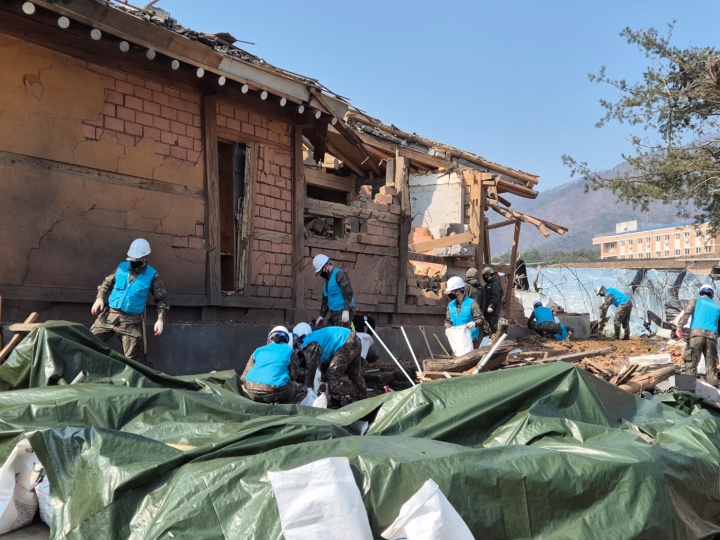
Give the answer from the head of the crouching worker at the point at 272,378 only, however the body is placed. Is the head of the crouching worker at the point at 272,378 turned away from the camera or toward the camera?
away from the camera

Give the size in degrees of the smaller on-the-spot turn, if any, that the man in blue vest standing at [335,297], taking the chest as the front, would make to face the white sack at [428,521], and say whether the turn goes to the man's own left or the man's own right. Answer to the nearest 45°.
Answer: approximately 45° to the man's own left

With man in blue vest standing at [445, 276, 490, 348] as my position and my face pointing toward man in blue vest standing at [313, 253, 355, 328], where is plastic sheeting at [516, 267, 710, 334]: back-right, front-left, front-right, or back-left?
back-right

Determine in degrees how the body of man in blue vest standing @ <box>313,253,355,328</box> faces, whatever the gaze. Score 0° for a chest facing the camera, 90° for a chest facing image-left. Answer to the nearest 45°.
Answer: approximately 45°

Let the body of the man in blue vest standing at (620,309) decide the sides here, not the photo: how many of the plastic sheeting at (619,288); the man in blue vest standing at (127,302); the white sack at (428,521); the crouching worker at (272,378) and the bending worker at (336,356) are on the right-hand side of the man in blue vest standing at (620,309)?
1

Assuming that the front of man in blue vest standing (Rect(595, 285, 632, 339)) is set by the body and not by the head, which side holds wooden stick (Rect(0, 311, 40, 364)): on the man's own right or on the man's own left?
on the man's own left

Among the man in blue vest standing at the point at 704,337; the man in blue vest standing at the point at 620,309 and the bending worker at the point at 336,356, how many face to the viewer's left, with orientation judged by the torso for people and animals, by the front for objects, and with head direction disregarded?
2

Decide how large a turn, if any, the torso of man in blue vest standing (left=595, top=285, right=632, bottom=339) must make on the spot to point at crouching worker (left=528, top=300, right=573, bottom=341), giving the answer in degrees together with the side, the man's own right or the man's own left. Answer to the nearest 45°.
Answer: approximately 45° to the man's own left

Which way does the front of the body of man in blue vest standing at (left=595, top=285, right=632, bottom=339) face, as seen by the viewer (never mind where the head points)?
to the viewer's left

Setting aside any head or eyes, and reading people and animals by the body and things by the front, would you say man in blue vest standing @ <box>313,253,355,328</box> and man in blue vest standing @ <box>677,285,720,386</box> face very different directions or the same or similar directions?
very different directions
